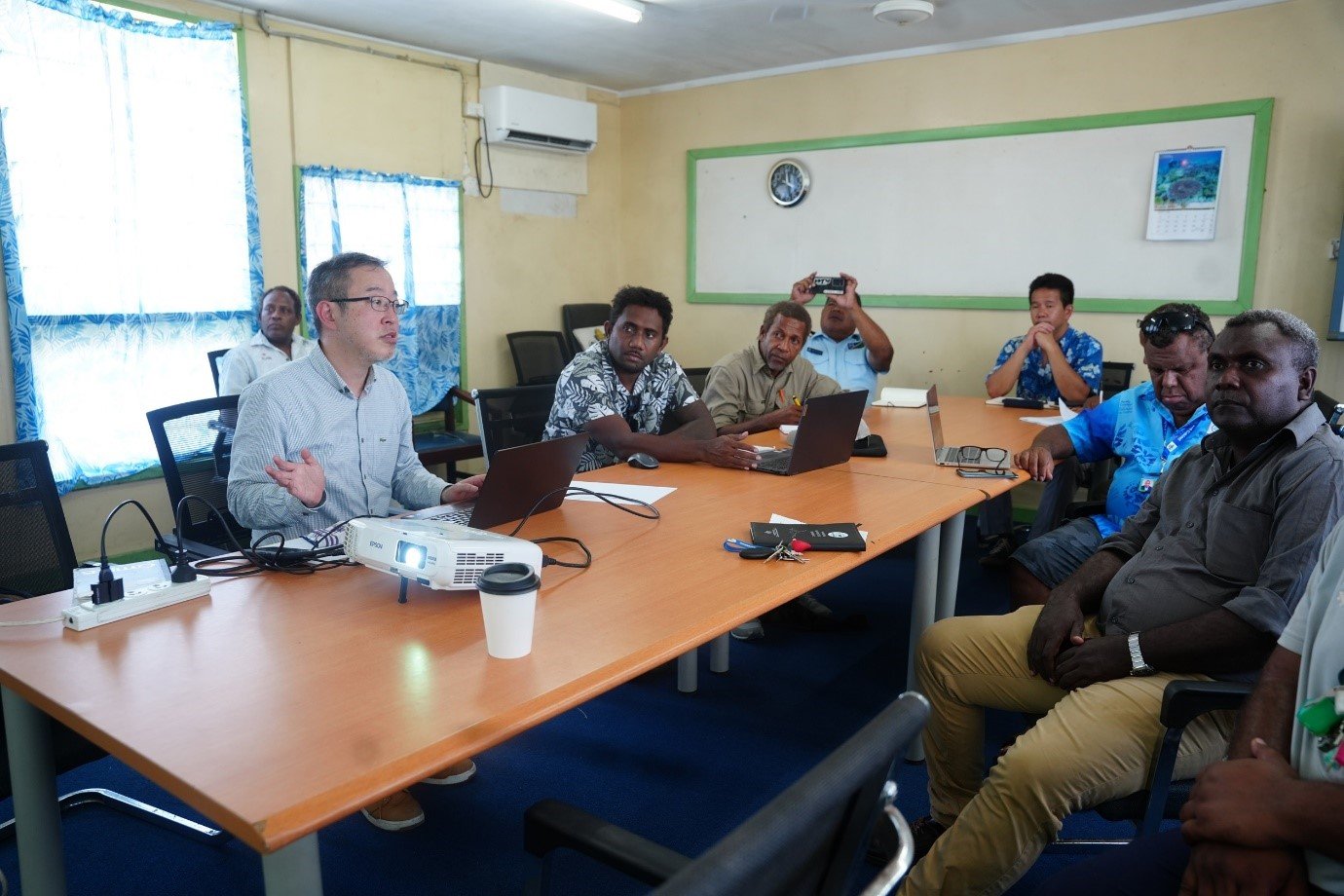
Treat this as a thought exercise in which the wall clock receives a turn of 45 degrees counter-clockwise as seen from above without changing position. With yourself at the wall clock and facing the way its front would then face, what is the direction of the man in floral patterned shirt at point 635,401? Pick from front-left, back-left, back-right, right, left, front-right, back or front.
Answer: front

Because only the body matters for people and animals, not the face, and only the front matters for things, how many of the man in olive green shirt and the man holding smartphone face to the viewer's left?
0

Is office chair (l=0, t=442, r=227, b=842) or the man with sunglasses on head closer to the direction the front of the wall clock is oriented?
the office chair

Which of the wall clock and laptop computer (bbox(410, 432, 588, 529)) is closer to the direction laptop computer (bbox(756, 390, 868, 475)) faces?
the wall clock

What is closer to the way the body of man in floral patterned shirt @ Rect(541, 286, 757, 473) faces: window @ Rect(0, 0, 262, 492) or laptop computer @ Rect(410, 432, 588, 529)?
the laptop computer

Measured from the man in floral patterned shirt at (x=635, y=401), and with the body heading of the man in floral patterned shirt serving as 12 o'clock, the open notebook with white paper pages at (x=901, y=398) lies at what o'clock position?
The open notebook with white paper pages is roughly at 9 o'clock from the man in floral patterned shirt.

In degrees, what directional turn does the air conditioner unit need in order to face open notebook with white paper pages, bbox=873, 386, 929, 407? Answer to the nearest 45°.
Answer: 0° — it already faces it

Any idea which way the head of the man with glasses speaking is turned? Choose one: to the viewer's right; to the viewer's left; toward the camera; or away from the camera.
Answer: to the viewer's right

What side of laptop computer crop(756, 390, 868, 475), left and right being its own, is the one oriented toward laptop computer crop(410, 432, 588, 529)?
left

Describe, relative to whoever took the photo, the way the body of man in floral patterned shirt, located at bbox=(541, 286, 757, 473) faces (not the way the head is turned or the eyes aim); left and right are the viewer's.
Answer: facing the viewer and to the right of the viewer

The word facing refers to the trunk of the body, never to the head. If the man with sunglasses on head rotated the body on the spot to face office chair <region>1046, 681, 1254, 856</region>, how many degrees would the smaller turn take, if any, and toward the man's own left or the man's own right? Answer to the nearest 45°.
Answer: approximately 45° to the man's own left

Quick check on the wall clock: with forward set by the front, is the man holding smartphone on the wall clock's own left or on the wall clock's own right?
on the wall clock's own left

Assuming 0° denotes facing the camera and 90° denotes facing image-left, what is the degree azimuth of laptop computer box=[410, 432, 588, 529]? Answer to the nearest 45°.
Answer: approximately 135°

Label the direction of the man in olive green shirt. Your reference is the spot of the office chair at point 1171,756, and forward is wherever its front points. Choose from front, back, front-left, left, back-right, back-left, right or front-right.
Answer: front-right

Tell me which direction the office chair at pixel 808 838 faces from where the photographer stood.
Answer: facing away from the viewer and to the left of the viewer
